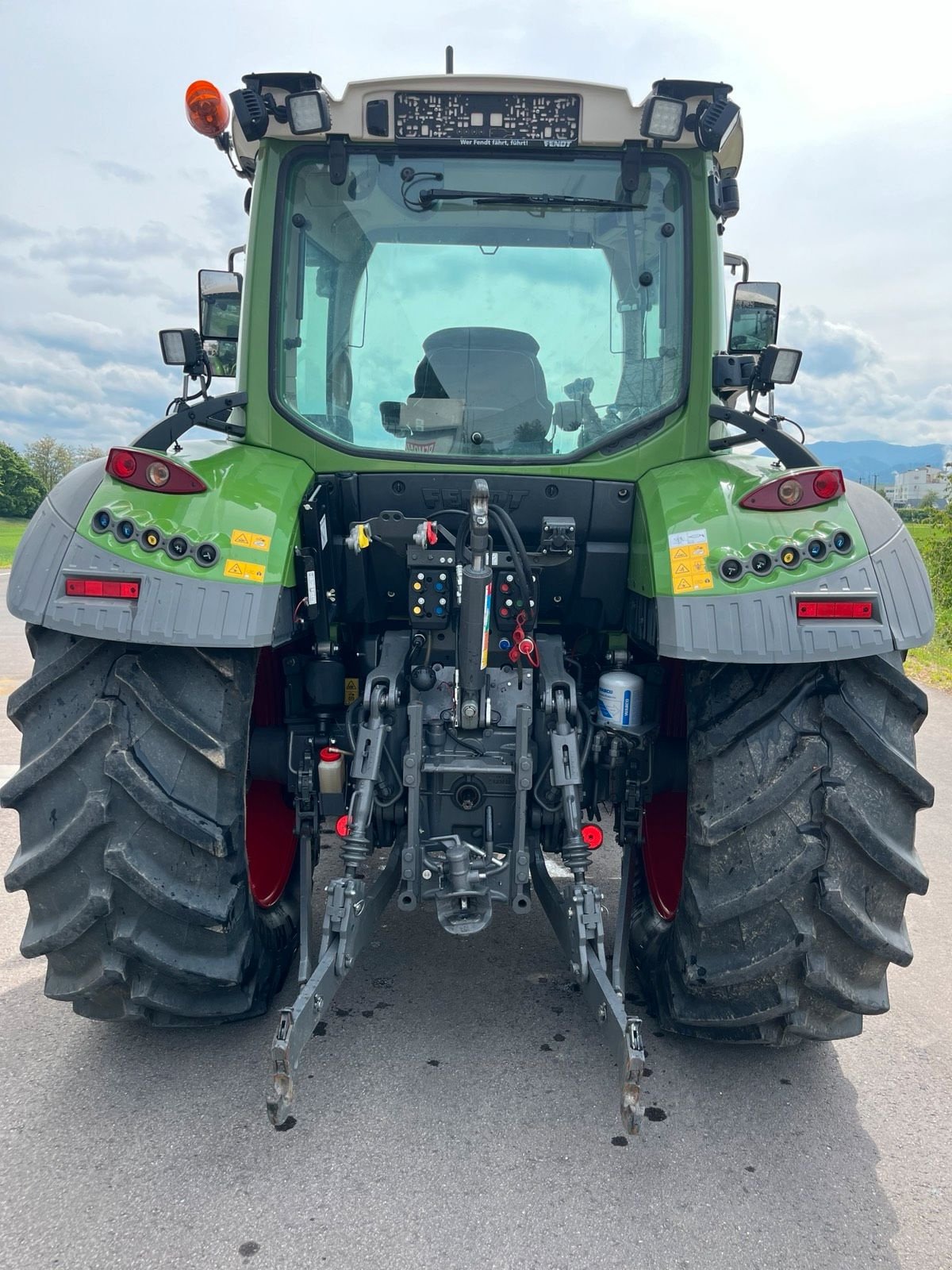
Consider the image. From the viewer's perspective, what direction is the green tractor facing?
away from the camera
